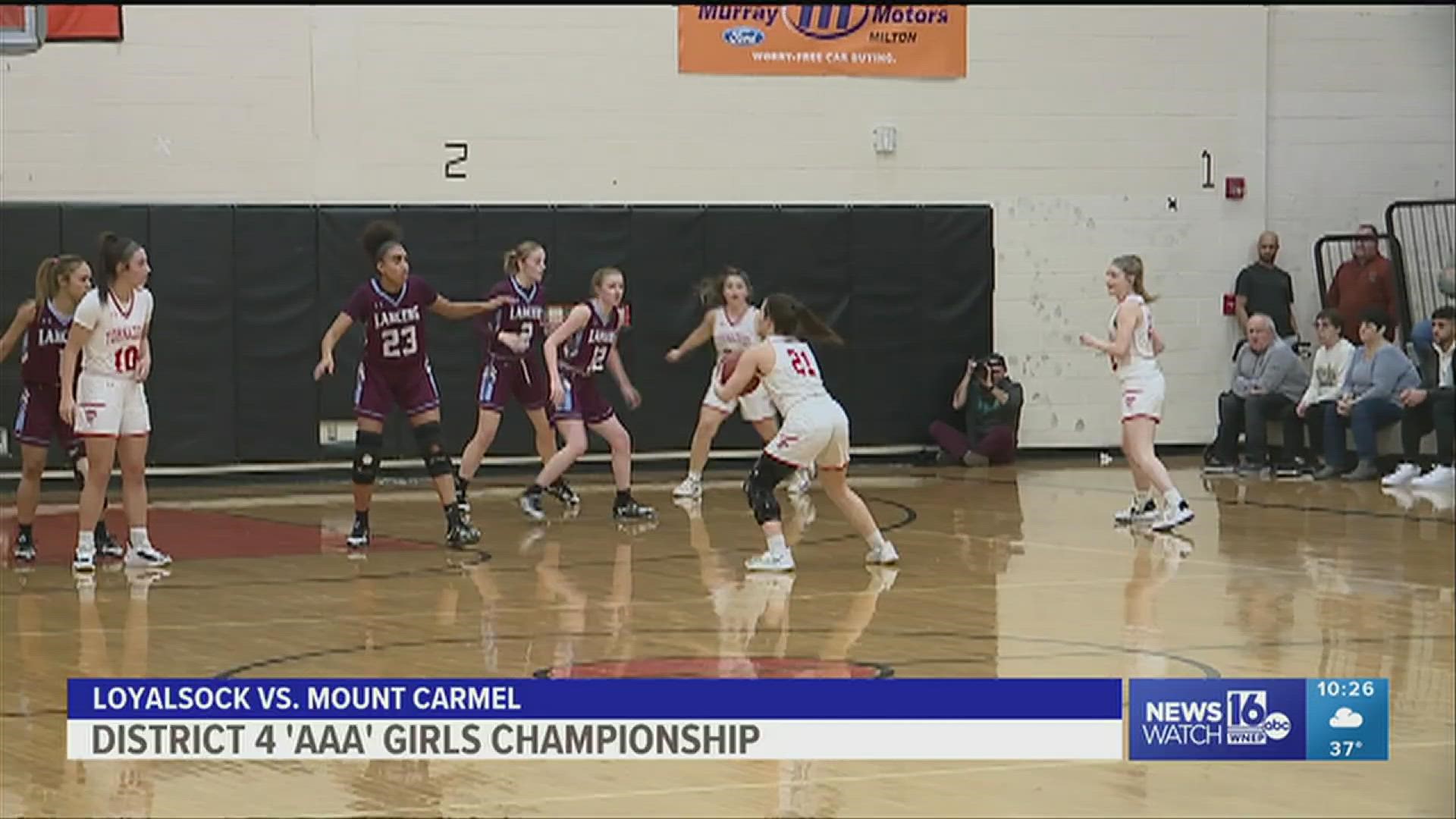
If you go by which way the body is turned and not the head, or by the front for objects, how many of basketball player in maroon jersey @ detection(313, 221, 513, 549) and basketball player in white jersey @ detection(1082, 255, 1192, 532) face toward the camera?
1

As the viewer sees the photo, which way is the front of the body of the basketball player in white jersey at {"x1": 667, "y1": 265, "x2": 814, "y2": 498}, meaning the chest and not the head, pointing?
toward the camera

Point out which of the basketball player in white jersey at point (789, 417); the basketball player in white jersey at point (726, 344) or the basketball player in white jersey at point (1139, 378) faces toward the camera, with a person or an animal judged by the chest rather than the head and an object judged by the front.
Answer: the basketball player in white jersey at point (726, 344)

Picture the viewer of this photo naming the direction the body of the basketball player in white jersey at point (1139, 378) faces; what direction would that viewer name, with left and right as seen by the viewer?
facing to the left of the viewer

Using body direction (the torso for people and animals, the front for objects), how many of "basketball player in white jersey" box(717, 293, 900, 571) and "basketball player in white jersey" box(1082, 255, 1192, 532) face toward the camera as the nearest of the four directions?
0

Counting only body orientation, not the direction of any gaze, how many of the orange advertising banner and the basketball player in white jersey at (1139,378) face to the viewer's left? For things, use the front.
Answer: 1

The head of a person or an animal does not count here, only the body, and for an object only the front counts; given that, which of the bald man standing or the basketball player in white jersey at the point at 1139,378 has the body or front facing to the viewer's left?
the basketball player in white jersey

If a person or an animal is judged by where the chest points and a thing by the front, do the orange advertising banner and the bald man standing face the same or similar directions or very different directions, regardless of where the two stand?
same or similar directions

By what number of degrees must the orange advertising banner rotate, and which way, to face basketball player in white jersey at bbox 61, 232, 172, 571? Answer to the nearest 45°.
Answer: approximately 45° to its right

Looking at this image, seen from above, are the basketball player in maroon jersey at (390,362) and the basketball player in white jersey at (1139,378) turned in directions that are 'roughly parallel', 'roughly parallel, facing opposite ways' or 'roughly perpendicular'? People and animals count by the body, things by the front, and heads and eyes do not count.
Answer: roughly perpendicular

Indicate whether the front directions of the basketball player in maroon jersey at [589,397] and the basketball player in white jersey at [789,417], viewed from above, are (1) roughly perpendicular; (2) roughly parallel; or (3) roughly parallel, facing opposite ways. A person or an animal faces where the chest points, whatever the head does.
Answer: roughly parallel, facing opposite ways

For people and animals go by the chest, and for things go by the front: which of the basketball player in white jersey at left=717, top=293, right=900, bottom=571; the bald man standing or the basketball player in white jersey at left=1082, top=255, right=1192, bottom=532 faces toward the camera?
the bald man standing

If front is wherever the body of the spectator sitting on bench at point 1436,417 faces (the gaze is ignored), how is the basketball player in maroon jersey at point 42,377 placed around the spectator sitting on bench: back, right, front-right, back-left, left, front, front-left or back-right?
front

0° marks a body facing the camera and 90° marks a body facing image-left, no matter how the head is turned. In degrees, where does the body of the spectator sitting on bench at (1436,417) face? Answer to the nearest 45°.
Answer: approximately 45°

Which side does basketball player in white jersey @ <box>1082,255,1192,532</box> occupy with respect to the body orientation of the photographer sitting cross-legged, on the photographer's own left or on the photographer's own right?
on the photographer's own left

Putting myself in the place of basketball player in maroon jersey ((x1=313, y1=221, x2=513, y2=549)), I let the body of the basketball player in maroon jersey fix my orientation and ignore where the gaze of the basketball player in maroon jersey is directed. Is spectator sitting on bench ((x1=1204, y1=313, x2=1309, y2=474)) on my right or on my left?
on my left

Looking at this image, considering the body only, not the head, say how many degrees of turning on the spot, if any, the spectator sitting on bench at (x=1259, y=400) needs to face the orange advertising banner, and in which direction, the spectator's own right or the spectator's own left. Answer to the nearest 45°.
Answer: approximately 45° to the spectator's own right

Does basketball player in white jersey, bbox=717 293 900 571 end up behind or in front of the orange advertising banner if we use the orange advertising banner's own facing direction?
in front
